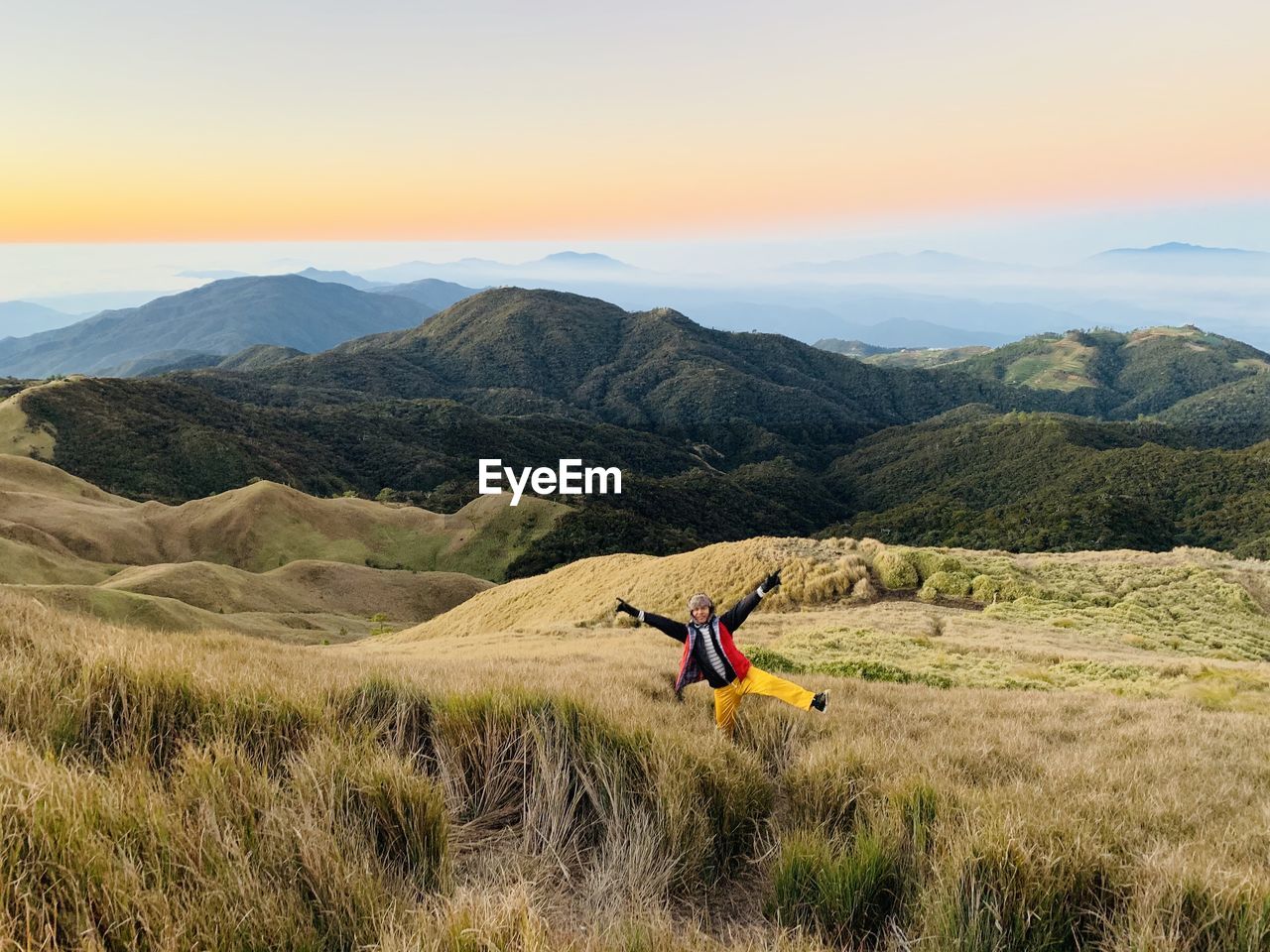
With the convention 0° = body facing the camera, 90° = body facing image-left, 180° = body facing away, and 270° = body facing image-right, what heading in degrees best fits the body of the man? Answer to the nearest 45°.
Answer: approximately 0°

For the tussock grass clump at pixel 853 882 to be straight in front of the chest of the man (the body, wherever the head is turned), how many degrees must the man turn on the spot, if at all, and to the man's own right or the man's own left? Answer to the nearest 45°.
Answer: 0° — they already face it
